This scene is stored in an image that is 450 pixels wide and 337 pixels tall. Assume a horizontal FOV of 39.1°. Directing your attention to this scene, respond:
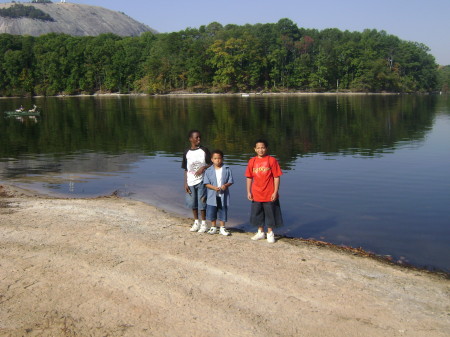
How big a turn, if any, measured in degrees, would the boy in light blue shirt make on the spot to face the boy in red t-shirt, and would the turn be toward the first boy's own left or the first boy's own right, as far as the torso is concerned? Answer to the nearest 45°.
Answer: approximately 45° to the first boy's own left

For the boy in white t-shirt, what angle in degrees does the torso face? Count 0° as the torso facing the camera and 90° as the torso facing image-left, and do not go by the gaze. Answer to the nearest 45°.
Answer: approximately 0°

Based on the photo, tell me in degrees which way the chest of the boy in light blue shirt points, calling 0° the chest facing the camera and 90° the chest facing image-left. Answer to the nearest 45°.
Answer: approximately 0°
